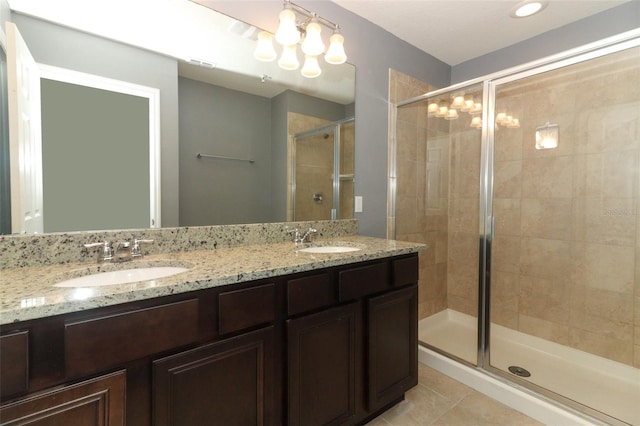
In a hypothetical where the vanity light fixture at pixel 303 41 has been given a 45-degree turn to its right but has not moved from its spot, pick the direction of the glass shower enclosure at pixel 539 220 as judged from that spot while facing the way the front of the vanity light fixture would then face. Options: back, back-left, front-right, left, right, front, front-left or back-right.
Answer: left

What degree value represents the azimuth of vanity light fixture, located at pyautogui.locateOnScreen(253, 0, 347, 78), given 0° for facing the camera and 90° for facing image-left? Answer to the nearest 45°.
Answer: approximately 315°

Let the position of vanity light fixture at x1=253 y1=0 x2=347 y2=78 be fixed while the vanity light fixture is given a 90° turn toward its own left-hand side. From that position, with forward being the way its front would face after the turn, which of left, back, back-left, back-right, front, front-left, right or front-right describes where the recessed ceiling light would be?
front-right
